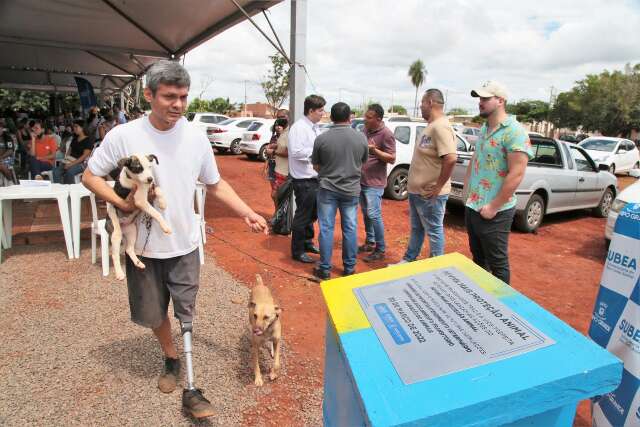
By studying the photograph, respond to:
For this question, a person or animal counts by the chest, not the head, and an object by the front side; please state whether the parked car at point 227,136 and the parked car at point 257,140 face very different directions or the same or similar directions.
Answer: same or similar directions

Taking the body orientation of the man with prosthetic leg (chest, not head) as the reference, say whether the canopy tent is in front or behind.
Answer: behind

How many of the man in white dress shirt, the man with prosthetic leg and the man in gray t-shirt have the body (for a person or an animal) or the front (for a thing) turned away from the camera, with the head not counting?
1

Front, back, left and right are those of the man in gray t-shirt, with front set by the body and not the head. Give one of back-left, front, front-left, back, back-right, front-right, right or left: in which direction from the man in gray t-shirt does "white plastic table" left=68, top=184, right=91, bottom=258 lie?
left

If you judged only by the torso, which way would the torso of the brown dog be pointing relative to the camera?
toward the camera

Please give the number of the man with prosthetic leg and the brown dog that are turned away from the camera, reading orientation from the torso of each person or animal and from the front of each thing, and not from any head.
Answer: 0

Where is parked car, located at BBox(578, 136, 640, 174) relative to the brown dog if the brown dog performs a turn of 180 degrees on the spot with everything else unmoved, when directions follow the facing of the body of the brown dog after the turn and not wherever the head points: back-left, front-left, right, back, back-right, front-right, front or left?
front-right

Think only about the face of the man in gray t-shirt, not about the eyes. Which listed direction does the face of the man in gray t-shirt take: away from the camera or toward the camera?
away from the camera
